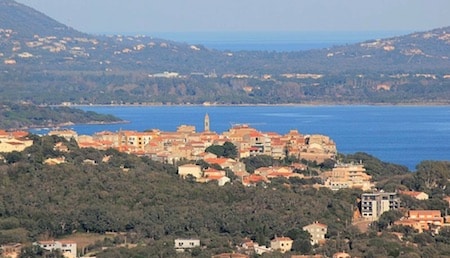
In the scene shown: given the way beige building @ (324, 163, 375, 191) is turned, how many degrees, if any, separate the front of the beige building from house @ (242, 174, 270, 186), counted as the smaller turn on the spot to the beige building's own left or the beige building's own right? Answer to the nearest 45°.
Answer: approximately 90° to the beige building's own right

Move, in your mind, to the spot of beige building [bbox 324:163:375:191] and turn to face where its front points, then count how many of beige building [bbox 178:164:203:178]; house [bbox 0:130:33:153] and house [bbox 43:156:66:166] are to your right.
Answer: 3

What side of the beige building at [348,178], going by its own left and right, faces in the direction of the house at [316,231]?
front

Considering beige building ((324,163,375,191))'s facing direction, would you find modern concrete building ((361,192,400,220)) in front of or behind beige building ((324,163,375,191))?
in front

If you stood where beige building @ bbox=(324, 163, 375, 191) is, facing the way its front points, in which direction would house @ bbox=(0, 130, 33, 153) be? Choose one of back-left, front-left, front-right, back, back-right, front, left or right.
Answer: right

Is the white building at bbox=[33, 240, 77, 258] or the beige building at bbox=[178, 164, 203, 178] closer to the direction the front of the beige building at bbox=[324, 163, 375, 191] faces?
the white building

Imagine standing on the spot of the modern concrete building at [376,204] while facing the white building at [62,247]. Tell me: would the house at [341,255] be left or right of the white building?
left

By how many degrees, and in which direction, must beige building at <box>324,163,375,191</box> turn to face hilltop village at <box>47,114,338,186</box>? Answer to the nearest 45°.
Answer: approximately 135° to its right

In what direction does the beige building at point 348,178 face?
toward the camera
